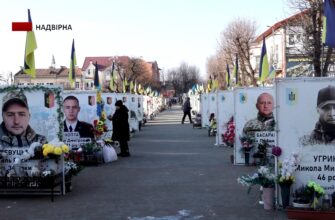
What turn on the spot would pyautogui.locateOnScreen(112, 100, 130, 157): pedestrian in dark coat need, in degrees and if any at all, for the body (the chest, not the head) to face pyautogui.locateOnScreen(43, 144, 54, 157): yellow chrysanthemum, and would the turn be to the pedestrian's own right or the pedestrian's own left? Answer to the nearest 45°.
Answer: approximately 90° to the pedestrian's own left
